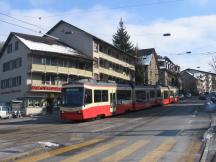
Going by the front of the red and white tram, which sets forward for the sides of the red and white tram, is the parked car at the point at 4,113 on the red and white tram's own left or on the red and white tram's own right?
on the red and white tram's own right

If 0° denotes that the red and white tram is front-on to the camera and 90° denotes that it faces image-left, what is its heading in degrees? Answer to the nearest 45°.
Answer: approximately 45°
